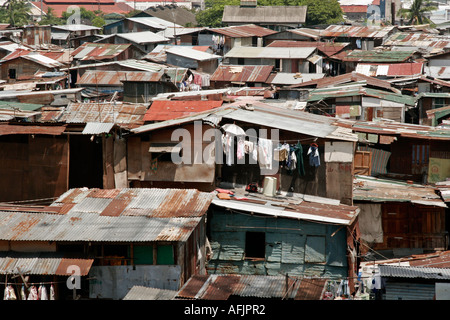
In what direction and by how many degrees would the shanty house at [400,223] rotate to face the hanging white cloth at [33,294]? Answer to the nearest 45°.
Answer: approximately 45° to its right

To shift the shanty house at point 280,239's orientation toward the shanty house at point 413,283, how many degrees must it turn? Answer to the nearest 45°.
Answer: approximately 45° to its left

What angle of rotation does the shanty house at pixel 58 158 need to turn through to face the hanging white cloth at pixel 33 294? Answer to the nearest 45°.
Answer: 0° — it already faces it

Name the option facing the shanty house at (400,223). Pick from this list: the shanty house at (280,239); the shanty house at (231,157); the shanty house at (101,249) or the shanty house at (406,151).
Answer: the shanty house at (406,151)

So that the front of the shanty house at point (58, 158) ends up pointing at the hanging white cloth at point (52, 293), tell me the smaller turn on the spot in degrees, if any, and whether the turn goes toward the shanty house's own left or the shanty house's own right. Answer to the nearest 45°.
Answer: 0° — it already faces it

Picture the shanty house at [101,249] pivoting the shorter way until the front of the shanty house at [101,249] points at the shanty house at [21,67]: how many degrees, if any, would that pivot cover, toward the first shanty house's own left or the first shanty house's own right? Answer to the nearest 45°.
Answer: approximately 180°

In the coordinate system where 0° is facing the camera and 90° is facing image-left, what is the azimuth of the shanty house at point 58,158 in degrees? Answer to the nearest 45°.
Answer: approximately 0°

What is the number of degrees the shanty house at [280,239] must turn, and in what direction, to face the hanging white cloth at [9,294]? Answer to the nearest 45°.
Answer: approximately 45° to its right

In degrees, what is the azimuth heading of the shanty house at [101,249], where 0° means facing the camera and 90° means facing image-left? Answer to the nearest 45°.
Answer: approximately 0°

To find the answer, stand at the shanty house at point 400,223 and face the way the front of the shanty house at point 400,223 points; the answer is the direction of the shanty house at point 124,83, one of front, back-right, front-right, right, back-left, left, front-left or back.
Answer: back-right

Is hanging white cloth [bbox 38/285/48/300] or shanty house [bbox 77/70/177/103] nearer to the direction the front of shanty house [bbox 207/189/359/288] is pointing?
the hanging white cloth
